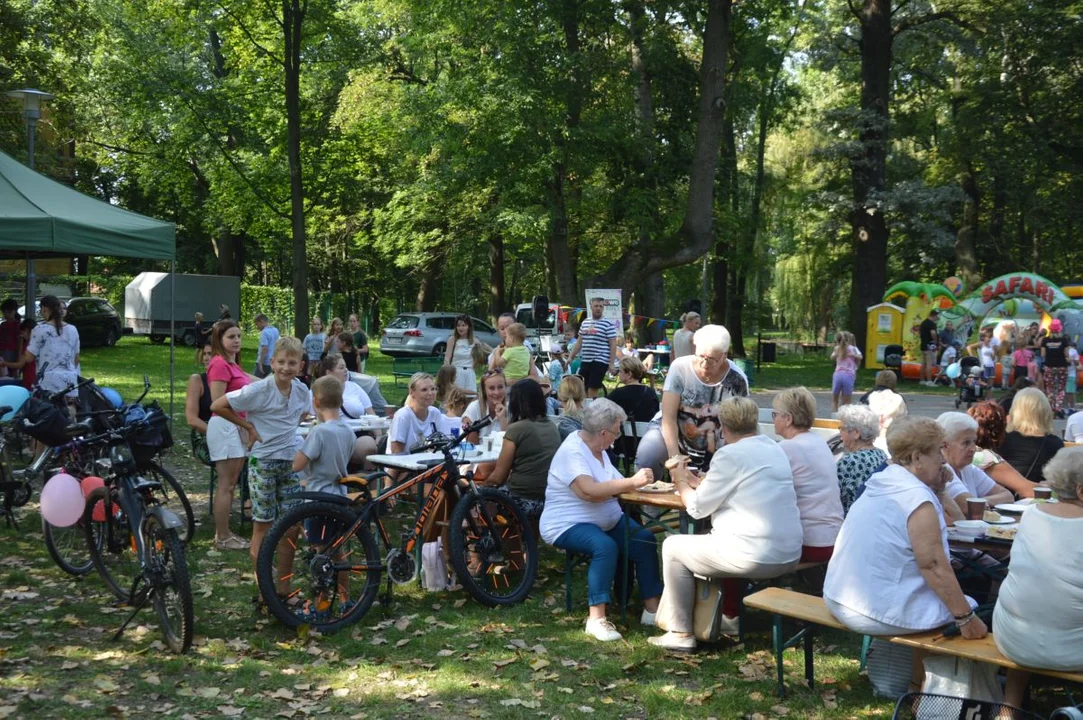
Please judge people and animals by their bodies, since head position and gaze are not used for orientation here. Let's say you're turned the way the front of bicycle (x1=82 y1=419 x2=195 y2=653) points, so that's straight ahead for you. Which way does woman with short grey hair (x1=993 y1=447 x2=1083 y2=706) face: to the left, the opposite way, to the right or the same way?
to the right

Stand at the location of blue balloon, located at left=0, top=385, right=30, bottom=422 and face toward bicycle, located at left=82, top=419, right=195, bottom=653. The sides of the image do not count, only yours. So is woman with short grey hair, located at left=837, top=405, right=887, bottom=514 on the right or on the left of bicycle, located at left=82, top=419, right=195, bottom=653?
left

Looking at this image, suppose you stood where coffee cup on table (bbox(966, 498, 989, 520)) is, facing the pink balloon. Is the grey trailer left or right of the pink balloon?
right

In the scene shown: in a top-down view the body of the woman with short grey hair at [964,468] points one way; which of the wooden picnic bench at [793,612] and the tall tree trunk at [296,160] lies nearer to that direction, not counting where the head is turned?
the wooden picnic bench

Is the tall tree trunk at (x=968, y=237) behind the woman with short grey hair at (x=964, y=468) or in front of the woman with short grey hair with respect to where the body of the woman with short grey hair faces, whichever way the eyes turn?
behind

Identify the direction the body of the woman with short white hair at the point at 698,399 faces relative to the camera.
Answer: toward the camera

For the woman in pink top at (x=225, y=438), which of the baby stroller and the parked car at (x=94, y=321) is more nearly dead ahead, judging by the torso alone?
the baby stroller

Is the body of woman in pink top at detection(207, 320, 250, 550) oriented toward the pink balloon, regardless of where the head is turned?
no

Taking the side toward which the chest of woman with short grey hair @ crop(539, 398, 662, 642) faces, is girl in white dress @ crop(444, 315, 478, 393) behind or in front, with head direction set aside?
behind

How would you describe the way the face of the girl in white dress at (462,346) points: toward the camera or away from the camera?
toward the camera

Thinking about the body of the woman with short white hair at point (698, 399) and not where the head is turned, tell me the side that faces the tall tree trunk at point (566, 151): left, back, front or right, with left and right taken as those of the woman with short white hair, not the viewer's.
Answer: back

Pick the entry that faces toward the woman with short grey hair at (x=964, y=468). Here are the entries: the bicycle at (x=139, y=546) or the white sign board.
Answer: the white sign board

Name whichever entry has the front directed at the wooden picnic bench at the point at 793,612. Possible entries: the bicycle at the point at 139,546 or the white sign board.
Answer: the white sign board
